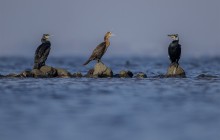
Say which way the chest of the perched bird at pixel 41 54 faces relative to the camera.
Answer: to the viewer's right

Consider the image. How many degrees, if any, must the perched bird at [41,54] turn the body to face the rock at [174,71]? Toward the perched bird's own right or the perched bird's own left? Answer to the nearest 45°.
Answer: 0° — it already faces it

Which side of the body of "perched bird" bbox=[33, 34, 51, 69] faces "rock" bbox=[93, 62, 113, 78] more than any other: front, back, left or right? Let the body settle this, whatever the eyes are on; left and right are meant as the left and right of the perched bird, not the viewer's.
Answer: front
